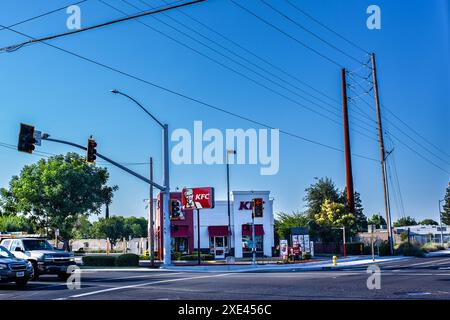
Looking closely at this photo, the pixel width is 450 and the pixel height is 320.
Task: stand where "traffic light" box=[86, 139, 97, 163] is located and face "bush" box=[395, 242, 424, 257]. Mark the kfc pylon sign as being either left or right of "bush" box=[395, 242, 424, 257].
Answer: left

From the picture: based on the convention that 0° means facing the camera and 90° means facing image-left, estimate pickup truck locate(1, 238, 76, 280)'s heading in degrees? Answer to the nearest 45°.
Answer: approximately 315°

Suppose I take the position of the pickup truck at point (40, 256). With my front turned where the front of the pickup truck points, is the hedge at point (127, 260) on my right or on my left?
on my left
